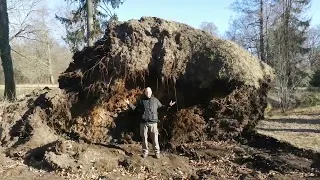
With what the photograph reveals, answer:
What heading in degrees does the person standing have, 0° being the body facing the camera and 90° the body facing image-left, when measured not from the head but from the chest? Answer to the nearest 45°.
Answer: approximately 0°

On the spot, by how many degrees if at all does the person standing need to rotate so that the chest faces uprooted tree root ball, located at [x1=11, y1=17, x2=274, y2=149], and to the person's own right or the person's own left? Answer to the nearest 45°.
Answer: approximately 180°

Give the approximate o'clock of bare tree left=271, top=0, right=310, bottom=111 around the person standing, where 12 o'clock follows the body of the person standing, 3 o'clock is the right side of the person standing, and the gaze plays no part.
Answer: The bare tree is roughly at 7 o'clock from the person standing.
